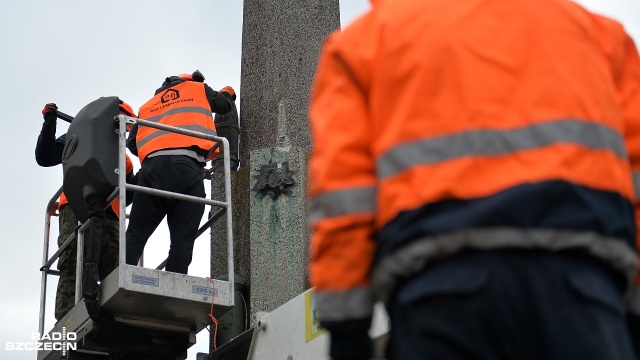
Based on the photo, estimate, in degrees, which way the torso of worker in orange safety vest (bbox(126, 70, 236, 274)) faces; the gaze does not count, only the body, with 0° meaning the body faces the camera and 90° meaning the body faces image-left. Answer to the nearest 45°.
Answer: approximately 225°

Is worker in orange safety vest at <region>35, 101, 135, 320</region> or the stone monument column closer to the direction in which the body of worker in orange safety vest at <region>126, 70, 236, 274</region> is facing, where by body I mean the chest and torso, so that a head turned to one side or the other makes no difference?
the stone monument column

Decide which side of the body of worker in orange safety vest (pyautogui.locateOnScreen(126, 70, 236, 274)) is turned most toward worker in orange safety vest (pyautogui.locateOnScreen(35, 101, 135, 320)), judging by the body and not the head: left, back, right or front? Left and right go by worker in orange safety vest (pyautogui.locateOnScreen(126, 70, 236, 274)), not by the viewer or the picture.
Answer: left

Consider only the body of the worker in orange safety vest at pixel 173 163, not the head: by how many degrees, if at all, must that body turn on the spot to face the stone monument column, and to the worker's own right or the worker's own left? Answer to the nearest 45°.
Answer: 0° — they already face it

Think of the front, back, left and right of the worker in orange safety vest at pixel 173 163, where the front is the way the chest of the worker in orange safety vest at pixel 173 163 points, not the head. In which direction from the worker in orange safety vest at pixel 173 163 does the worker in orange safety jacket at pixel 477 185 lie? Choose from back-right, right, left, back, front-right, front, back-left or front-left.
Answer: back-right

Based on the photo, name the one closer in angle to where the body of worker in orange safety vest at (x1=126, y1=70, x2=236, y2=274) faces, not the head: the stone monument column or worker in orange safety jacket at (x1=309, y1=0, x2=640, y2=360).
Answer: the stone monument column
